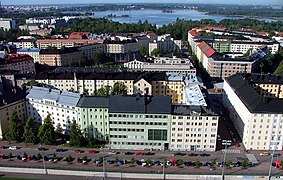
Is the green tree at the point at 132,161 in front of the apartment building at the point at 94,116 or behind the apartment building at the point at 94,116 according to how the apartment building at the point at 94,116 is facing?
in front

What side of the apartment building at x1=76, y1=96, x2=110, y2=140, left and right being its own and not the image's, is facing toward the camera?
front

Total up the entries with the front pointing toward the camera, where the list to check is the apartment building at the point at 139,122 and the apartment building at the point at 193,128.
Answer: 2

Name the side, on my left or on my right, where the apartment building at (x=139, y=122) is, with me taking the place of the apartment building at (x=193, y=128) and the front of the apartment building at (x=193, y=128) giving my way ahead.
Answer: on my right

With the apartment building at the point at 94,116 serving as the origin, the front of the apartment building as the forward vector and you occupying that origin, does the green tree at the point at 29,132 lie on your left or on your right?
on your right

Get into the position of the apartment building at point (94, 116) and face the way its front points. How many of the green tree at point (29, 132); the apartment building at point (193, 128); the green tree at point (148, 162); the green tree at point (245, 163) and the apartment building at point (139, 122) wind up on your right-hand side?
1

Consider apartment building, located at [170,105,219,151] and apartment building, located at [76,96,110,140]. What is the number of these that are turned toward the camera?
2

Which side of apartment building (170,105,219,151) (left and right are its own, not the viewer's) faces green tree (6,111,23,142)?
right

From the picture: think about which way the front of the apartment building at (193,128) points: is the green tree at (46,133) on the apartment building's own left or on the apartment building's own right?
on the apartment building's own right

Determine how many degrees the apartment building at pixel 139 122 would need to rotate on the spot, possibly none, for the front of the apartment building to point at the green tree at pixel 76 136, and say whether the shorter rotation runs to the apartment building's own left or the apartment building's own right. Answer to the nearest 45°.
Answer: approximately 90° to the apartment building's own right

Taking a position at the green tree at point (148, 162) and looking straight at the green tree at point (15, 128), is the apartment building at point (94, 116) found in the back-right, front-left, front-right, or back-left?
front-right

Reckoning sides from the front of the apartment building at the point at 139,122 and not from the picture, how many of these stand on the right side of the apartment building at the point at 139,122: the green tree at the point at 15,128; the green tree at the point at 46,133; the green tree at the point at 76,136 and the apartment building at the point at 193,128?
3

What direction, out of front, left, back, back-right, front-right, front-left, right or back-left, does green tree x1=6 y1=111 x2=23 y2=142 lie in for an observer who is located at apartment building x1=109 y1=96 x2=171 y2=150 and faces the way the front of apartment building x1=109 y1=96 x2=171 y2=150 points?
right

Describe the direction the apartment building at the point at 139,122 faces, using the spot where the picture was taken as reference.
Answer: facing the viewer

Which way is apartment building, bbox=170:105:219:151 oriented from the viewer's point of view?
toward the camera
